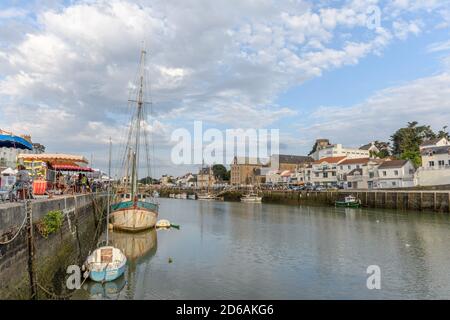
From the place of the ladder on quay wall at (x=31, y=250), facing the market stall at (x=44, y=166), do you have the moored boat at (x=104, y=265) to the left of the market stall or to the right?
right

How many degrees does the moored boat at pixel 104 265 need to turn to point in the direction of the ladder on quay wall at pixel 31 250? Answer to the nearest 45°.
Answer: approximately 135° to its left

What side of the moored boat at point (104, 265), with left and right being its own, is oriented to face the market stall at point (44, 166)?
front

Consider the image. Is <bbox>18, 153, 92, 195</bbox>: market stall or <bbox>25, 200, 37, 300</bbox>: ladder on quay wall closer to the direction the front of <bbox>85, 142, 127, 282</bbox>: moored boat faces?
the market stall

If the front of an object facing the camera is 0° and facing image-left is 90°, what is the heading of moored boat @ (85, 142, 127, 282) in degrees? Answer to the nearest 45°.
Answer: approximately 180°
